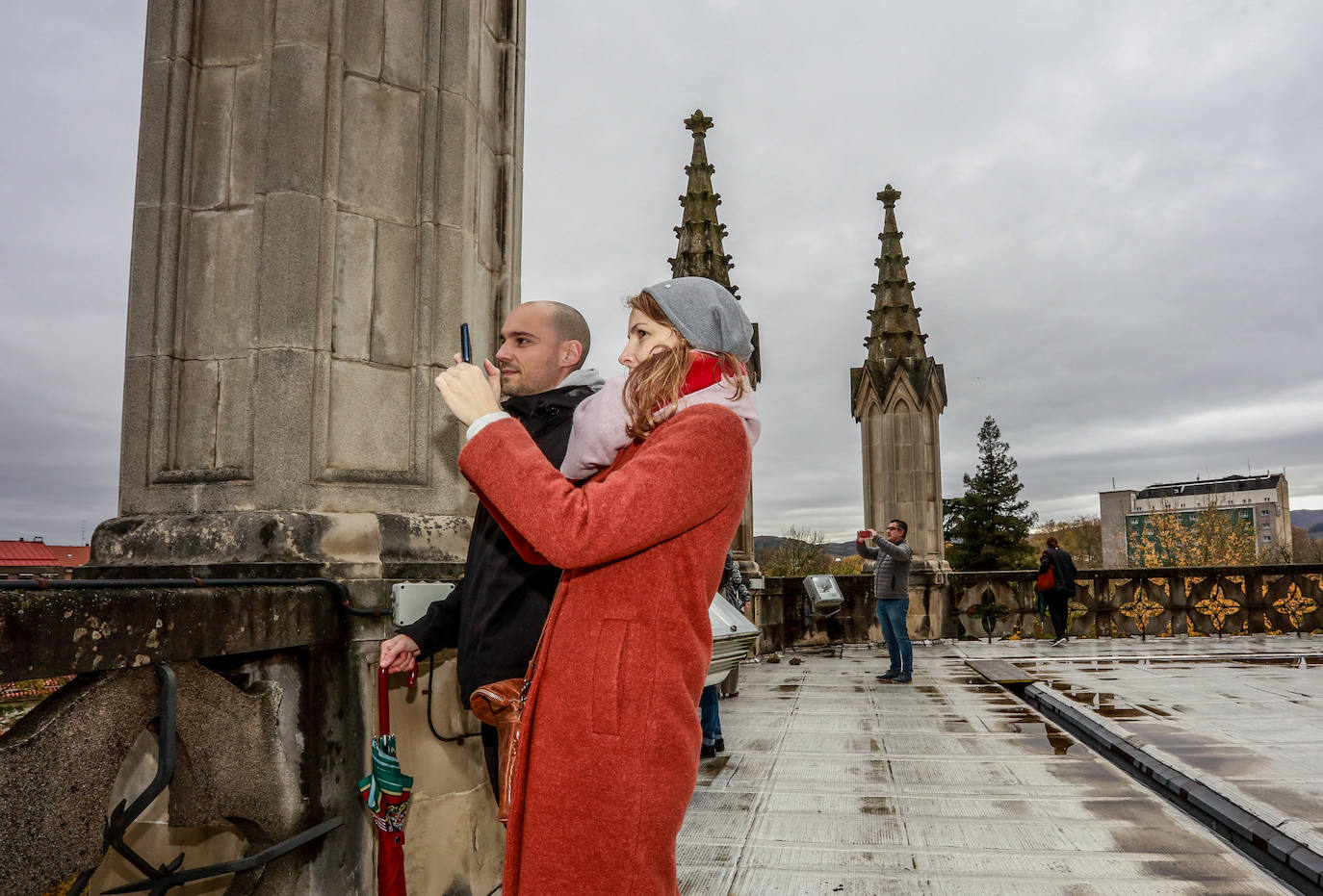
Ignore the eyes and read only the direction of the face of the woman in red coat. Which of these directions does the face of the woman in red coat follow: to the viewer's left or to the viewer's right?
to the viewer's left

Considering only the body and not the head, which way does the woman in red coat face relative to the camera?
to the viewer's left

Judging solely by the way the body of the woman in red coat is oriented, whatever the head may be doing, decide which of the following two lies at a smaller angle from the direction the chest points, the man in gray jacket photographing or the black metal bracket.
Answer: the black metal bracket

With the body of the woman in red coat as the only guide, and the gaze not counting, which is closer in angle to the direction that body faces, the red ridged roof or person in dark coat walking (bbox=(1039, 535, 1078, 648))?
the red ridged roof

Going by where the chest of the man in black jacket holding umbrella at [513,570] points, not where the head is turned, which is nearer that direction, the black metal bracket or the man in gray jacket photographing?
the black metal bracket

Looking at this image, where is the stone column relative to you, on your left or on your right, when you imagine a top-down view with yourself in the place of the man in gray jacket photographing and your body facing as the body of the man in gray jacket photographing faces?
on your left

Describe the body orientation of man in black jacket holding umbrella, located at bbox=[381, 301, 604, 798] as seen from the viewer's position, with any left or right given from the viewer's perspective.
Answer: facing the viewer and to the left of the viewer

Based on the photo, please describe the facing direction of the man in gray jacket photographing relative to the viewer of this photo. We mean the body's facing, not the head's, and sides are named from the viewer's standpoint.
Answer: facing to the left of the viewer

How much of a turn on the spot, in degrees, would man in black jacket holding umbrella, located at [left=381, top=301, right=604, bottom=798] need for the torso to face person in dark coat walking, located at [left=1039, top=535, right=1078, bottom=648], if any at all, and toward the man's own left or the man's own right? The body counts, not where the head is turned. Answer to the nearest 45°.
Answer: approximately 180°
